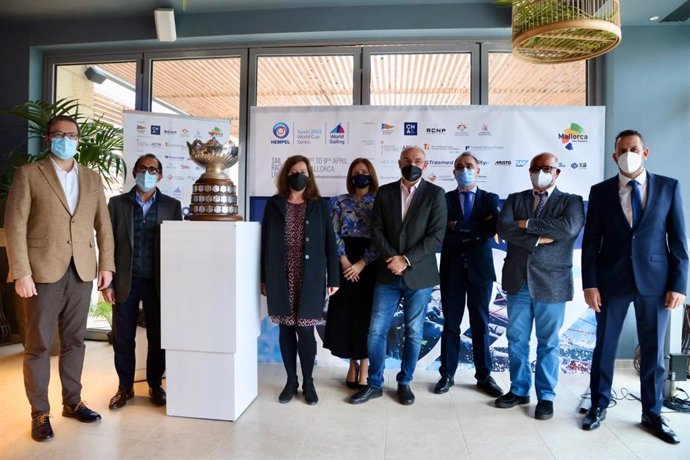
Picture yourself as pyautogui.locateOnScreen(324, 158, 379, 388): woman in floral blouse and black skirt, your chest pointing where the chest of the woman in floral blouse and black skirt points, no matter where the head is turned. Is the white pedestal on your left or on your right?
on your right

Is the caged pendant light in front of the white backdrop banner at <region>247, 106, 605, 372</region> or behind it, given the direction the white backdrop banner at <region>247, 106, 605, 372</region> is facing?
in front

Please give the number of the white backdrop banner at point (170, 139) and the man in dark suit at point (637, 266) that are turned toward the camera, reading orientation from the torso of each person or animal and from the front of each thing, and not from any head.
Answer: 2

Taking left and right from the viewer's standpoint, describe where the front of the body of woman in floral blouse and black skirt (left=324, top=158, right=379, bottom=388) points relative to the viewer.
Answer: facing the viewer

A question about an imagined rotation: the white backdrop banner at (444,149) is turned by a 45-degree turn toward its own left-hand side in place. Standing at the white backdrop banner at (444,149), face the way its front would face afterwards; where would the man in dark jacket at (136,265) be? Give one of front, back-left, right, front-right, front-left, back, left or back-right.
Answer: right

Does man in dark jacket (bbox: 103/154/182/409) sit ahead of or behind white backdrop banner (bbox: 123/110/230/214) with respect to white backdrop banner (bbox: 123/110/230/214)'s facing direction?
ahead

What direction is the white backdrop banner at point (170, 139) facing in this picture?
toward the camera

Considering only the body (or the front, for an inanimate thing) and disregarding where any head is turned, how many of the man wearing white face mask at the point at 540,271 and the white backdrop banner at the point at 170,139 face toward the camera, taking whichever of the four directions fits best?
2

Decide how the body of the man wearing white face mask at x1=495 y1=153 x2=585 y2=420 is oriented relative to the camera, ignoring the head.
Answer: toward the camera

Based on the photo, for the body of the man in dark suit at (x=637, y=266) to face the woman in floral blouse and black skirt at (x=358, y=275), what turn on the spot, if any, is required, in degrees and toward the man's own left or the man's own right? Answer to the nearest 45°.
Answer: approximately 90° to the man's own right

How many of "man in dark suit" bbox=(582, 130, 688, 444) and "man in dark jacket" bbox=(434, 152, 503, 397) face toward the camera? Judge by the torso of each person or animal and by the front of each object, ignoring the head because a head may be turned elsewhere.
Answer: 2

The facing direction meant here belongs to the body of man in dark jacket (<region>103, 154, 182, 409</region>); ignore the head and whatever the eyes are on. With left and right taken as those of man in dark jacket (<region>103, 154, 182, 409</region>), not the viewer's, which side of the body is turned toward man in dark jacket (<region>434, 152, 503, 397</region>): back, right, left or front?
left
